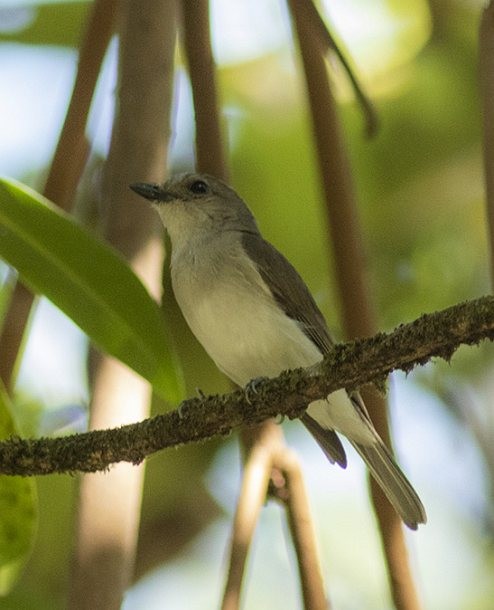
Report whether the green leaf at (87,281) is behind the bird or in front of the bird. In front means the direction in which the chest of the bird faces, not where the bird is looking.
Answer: in front

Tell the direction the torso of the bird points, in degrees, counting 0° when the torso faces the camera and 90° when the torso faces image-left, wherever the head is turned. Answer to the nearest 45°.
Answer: approximately 45°

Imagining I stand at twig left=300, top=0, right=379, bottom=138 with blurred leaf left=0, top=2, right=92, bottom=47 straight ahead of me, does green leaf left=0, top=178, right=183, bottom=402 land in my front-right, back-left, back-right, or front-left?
front-left

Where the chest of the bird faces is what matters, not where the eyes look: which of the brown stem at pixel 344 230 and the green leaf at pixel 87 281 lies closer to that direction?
the green leaf
